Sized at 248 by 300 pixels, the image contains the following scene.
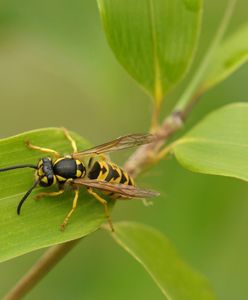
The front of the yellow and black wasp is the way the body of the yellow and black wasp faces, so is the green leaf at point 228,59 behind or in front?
behind

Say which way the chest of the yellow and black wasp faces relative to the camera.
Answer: to the viewer's left

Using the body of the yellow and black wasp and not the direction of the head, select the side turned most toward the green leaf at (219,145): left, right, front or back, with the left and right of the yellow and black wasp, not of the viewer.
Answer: back
